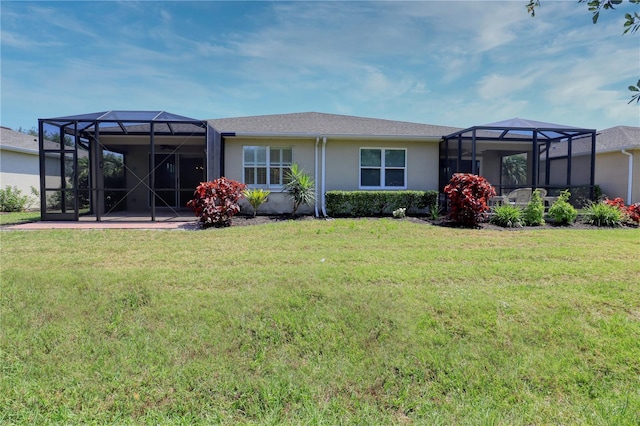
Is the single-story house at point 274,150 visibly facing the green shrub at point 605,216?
no

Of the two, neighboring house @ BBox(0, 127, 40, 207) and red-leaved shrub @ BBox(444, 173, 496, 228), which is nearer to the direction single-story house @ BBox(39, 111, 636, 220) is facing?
the neighboring house

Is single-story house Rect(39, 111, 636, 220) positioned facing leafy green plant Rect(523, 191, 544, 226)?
no

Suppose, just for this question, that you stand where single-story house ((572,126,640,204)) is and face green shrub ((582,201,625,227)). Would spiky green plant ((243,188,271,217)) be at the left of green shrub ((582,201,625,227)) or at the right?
right

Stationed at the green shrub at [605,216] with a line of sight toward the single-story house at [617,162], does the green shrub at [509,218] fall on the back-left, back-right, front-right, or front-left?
back-left

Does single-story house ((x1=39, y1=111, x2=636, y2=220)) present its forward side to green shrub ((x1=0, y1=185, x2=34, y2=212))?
no

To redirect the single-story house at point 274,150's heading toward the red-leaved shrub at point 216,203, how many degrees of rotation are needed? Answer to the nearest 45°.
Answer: approximately 180°

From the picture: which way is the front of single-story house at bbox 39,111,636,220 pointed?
away from the camera
